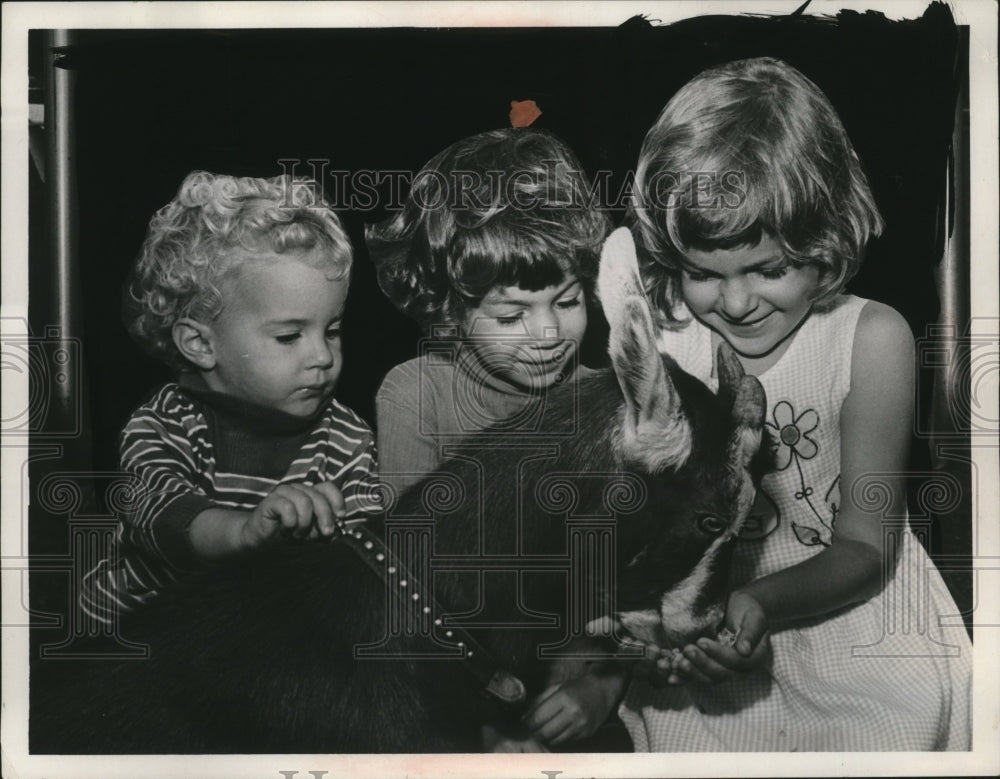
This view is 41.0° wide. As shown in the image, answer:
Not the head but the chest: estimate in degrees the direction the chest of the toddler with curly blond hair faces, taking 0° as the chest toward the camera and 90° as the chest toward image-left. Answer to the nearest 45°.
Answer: approximately 315°

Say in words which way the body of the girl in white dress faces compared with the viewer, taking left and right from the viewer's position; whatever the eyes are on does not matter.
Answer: facing the viewer and to the left of the viewer

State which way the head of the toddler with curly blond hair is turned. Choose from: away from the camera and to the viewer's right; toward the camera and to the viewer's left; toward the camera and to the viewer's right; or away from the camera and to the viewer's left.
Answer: toward the camera and to the viewer's right

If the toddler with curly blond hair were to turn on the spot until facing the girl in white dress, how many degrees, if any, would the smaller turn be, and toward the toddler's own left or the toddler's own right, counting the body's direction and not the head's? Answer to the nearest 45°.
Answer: approximately 45° to the toddler's own left

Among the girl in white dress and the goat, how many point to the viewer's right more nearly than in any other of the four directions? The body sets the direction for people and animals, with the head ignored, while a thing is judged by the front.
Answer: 1

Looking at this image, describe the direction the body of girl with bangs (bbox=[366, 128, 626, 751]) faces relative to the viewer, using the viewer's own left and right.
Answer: facing the viewer and to the right of the viewer

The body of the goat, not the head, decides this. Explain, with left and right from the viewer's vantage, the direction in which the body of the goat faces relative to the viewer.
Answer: facing to the right of the viewer
